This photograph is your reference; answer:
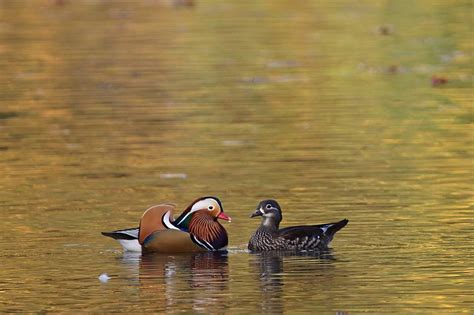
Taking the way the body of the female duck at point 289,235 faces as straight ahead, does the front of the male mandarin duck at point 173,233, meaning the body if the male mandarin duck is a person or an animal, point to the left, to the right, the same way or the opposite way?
the opposite way

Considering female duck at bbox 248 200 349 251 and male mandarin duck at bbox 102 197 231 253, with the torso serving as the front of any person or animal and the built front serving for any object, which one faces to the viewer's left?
the female duck

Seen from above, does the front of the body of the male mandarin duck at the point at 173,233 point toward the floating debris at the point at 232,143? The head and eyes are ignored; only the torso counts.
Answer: no

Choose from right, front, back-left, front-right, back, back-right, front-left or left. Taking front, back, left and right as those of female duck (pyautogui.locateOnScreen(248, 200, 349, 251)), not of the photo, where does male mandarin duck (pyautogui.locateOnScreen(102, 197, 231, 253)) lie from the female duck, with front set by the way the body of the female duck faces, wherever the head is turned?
front

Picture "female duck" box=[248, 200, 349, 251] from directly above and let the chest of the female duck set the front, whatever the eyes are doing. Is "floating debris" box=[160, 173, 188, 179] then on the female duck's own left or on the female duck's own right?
on the female duck's own right

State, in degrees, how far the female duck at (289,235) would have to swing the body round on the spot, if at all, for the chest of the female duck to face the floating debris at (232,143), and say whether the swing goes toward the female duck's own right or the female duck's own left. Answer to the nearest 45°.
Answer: approximately 90° to the female duck's own right

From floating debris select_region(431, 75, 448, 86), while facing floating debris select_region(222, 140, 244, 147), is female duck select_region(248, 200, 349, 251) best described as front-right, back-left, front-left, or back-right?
front-left

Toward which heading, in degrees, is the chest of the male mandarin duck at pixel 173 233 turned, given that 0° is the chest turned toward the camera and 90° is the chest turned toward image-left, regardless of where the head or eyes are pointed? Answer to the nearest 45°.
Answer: approximately 270°

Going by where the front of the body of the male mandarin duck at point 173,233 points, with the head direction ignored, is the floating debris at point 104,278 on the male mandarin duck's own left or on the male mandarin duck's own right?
on the male mandarin duck's own right

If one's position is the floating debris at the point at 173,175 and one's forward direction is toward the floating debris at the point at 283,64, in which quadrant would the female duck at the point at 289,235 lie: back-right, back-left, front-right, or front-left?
back-right

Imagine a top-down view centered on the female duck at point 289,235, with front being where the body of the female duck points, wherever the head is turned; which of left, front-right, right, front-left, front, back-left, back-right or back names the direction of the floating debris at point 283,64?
right

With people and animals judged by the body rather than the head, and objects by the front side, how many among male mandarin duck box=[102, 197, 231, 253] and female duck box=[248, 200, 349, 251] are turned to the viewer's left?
1

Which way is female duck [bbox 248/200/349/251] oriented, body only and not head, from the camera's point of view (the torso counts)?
to the viewer's left

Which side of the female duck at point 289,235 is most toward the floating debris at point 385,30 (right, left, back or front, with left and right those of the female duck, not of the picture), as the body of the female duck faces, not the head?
right

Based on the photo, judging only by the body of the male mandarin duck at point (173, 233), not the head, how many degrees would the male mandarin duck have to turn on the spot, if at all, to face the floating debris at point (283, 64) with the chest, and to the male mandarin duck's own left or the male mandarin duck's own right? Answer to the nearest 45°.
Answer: approximately 90° to the male mandarin duck's own left
